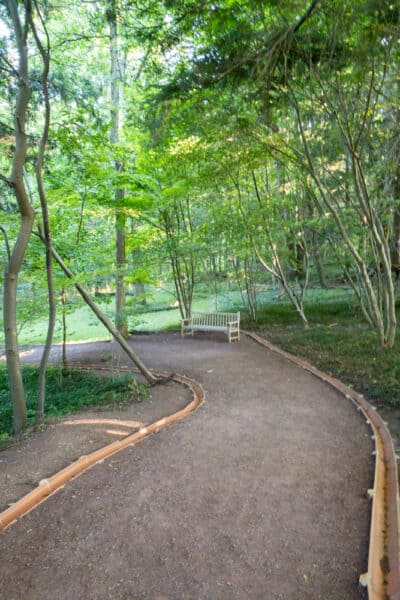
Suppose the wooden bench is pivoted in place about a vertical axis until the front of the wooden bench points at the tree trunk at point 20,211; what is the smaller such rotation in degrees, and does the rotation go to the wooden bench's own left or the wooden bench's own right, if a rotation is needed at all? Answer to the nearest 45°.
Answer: approximately 45° to the wooden bench's own left

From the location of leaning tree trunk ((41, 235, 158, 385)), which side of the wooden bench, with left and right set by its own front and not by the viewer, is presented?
front

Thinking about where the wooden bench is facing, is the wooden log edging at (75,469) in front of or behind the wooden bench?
in front

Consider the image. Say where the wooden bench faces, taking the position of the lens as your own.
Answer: facing the viewer and to the left of the viewer

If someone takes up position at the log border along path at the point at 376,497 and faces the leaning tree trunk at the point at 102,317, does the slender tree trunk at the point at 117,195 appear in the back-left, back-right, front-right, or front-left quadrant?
front-right
